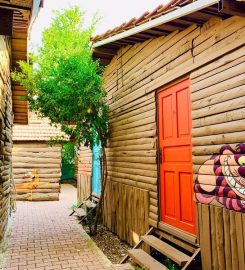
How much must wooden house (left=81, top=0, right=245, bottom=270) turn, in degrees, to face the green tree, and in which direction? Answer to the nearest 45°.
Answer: approximately 90° to its right

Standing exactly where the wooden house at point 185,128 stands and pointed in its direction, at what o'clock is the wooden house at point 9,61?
the wooden house at point 9,61 is roughly at 2 o'clock from the wooden house at point 185,128.

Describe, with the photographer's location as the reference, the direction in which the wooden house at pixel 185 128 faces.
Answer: facing the viewer and to the left of the viewer
